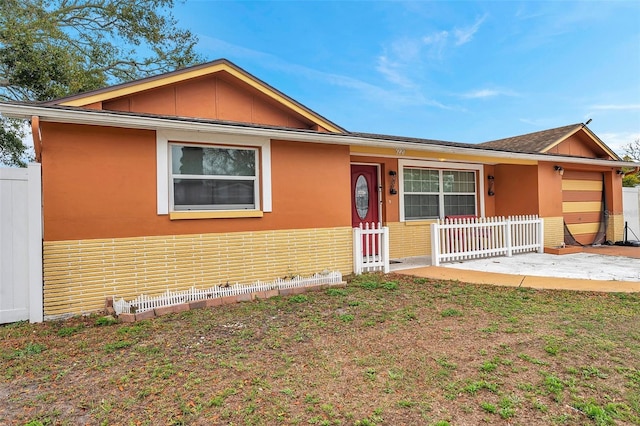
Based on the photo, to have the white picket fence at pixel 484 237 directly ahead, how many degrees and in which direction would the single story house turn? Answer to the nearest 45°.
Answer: approximately 90° to its left

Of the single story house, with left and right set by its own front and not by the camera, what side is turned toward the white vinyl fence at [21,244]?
right

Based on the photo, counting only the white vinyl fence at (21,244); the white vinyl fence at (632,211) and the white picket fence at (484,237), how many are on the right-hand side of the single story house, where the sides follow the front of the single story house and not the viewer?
1

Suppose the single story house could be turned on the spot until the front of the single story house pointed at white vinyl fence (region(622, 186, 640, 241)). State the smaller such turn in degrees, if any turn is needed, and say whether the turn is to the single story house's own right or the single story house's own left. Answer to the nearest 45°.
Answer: approximately 90° to the single story house's own left

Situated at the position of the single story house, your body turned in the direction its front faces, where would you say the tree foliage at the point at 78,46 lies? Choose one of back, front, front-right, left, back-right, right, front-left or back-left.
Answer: back

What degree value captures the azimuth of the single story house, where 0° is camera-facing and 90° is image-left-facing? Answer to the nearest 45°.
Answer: approximately 315°
